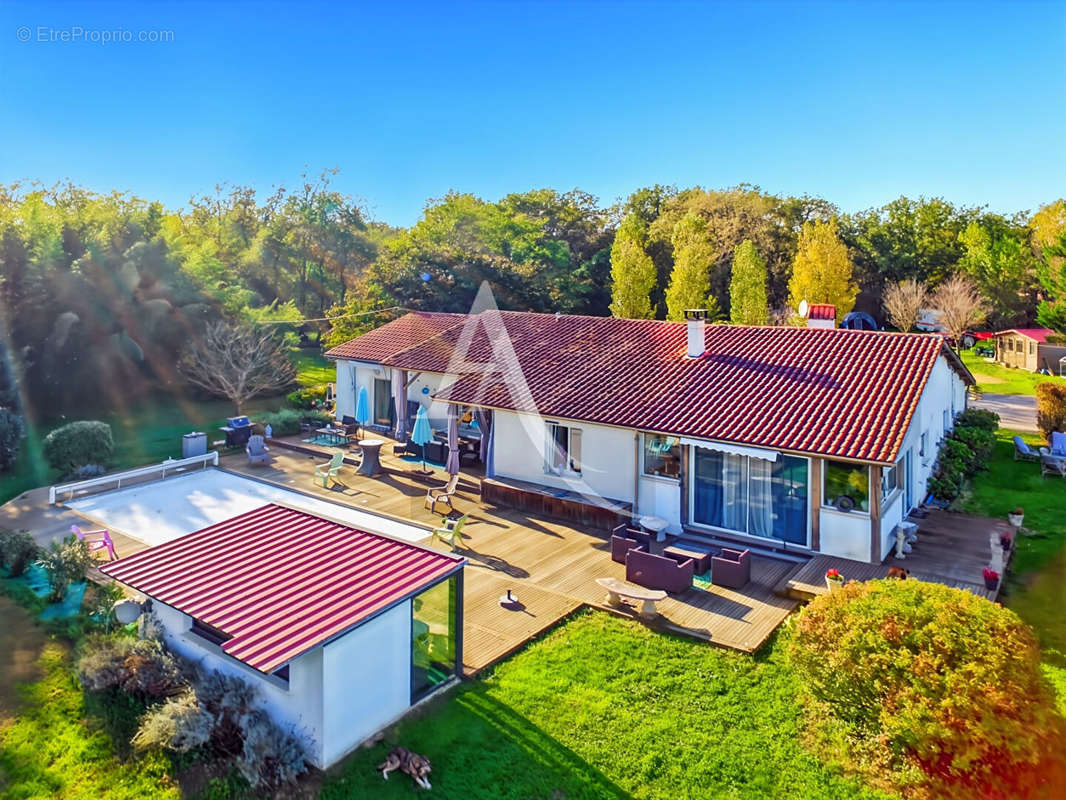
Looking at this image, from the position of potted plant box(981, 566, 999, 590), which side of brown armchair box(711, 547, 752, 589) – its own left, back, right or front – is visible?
back

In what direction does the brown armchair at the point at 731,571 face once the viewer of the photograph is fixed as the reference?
facing to the left of the viewer

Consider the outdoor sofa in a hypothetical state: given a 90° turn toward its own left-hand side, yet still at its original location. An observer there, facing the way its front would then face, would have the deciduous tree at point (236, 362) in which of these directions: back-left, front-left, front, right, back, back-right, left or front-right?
front

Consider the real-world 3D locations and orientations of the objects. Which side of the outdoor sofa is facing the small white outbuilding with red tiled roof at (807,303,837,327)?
front

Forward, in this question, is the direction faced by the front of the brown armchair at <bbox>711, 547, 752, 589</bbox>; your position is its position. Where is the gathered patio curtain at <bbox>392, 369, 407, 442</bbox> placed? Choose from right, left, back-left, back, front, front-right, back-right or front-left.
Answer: front-right

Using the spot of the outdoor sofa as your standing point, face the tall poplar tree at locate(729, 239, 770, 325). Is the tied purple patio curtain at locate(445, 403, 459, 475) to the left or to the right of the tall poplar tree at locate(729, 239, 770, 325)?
left

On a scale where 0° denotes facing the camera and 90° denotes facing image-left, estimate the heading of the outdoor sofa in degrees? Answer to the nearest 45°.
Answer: approximately 225°

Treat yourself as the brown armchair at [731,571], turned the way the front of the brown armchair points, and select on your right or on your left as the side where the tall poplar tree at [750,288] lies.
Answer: on your right

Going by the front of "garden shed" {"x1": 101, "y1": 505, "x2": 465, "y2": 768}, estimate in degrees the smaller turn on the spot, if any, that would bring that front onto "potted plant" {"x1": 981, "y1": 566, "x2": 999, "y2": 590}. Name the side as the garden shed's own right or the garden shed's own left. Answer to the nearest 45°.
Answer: approximately 45° to the garden shed's own right

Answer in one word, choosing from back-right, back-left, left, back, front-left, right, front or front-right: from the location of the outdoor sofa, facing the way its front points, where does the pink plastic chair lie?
back-left

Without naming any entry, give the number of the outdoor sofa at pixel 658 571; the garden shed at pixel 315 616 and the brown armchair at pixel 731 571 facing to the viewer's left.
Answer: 1

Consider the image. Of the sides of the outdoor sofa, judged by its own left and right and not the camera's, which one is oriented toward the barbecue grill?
left

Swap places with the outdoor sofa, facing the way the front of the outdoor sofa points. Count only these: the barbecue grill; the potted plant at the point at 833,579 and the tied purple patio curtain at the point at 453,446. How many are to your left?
2

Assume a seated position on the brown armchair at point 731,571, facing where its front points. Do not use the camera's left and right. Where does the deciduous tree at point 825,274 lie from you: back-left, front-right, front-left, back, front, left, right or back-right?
right

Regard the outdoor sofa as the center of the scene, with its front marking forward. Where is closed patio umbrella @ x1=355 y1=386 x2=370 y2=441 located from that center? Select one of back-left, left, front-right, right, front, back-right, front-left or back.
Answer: left
